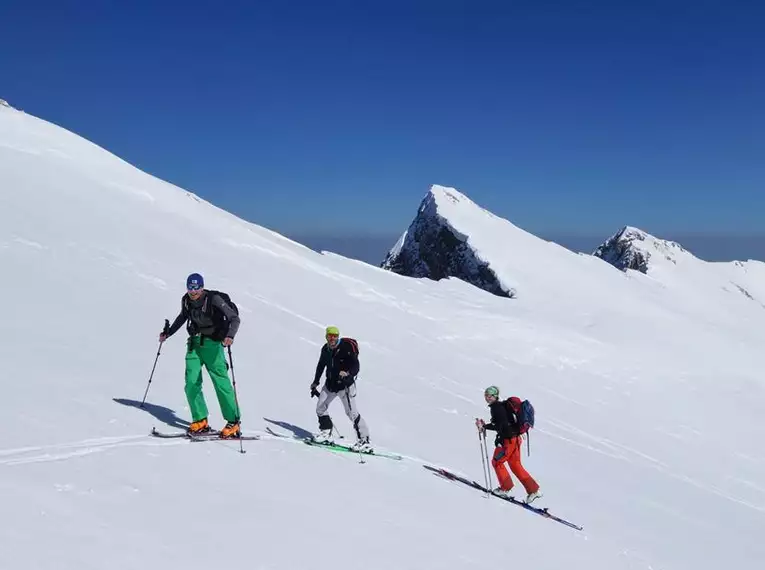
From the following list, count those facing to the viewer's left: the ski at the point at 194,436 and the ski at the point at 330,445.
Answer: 2

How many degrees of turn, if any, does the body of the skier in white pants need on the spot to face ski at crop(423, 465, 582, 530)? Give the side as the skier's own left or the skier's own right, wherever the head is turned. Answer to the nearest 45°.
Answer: approximately 135° to the skier's own left

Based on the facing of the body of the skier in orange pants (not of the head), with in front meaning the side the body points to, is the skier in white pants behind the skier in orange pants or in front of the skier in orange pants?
in front

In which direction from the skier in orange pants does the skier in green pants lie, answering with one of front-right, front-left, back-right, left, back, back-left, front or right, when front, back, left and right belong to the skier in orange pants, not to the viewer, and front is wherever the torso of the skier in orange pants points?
front-left

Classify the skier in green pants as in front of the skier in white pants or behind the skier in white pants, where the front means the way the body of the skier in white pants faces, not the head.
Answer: in front

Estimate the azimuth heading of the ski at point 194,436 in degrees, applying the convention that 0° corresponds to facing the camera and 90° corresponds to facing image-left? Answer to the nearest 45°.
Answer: approximately 90°

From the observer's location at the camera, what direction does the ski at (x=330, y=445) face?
facing to the left of the viewer

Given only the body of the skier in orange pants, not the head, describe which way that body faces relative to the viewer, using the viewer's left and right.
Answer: facing to the left of the viewer
